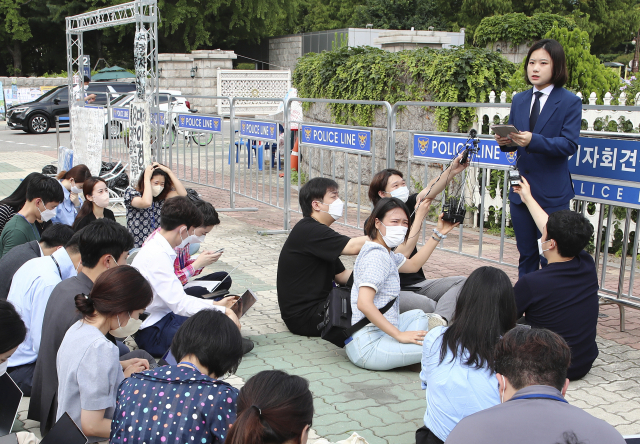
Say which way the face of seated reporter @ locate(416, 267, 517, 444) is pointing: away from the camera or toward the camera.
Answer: away from the camera

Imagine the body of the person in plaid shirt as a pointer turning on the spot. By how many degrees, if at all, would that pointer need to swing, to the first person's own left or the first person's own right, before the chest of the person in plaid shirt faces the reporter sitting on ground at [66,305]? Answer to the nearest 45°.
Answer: approximately 135° to the first person's own right

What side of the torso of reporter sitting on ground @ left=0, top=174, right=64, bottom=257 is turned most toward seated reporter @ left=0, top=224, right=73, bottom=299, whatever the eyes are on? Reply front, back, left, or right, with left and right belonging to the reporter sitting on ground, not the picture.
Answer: right

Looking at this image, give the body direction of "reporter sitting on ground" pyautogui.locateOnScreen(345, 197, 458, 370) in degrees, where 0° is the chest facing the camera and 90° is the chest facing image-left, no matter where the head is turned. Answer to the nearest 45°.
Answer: approximately 270°

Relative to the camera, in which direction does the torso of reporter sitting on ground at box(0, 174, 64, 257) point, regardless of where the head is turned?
to the viewer's right

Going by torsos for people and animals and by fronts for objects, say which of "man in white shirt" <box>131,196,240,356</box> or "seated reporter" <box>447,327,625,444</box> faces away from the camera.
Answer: the seated reporter

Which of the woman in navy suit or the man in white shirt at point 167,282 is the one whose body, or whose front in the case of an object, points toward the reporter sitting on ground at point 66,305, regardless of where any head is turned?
the woman in navy suit

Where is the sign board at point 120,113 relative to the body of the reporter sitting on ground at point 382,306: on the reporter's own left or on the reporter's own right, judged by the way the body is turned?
on the reporter's own left

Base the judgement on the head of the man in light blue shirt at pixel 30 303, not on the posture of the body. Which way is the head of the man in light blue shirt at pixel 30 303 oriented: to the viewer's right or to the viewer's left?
to the viewer's right

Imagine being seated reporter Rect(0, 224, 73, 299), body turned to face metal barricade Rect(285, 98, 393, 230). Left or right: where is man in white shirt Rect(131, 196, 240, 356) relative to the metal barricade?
right

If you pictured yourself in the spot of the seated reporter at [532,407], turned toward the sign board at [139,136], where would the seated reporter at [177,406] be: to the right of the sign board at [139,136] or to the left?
left

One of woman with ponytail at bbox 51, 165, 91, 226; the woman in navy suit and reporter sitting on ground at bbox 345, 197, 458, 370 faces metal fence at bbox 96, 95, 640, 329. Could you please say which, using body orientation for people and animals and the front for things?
the woman with ponytail
